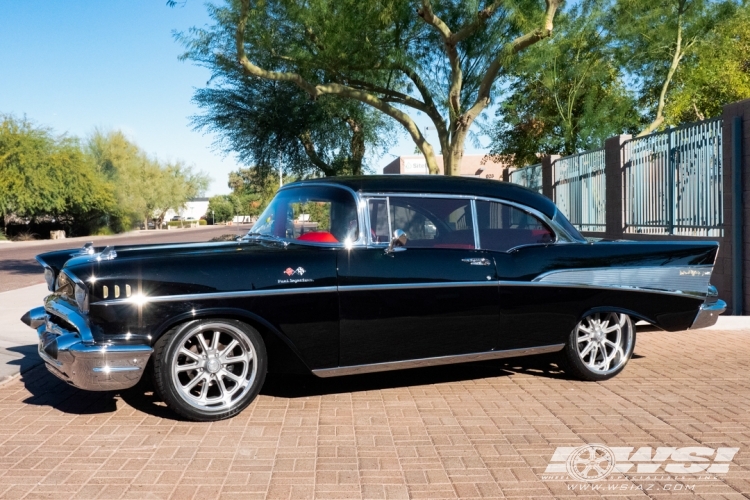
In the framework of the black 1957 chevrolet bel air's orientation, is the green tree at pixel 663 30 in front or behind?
behind

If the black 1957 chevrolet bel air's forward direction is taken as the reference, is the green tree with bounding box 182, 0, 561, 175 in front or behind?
behind

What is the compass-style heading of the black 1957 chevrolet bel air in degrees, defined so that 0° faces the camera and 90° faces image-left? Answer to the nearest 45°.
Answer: approximately 45°
